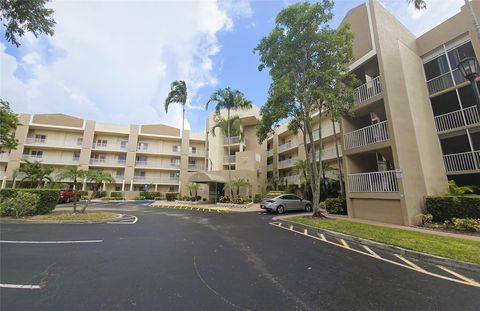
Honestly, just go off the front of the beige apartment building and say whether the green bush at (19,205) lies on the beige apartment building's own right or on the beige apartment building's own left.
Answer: on the beige apartment building's own right

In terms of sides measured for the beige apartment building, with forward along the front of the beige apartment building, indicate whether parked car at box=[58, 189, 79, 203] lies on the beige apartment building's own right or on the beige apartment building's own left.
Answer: on the beige apartment building's own right

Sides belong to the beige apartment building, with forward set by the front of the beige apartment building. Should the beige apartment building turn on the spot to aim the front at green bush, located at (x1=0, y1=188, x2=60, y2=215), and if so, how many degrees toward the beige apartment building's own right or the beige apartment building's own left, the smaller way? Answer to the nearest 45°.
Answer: approximately 90° to the beige apartment building's own right

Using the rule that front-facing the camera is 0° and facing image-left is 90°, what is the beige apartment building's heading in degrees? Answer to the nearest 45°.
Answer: approximately 0°
